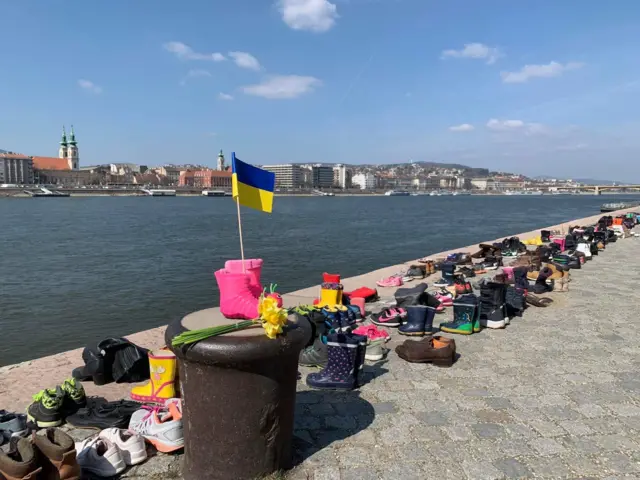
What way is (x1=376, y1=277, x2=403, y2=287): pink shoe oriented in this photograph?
to the viewer's left

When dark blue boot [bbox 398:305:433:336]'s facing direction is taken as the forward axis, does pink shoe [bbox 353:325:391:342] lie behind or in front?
in front

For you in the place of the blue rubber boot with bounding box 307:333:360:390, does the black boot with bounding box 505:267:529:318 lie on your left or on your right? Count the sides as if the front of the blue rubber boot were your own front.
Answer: on your right

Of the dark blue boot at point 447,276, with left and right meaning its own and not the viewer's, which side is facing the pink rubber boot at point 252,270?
left

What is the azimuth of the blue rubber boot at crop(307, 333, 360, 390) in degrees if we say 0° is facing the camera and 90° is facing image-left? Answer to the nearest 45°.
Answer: approximately 90°

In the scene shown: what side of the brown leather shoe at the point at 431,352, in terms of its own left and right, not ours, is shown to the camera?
left

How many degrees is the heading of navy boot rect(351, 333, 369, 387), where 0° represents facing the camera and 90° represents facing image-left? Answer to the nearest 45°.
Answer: approximately 90°

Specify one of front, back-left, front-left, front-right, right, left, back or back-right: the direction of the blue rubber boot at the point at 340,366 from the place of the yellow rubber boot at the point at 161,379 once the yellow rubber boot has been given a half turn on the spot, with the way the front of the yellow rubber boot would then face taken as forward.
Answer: front

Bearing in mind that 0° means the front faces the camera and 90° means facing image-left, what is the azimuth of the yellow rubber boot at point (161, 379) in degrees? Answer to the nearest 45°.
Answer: approximately 90°

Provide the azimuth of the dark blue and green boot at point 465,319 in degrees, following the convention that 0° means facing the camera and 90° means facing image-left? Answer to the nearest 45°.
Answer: approximately 90°

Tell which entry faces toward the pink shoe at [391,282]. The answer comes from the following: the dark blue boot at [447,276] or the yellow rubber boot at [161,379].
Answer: the dark blue boot

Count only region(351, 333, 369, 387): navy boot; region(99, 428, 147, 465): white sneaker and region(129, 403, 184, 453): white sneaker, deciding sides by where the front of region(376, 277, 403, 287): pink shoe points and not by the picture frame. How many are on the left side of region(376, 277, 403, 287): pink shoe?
3
